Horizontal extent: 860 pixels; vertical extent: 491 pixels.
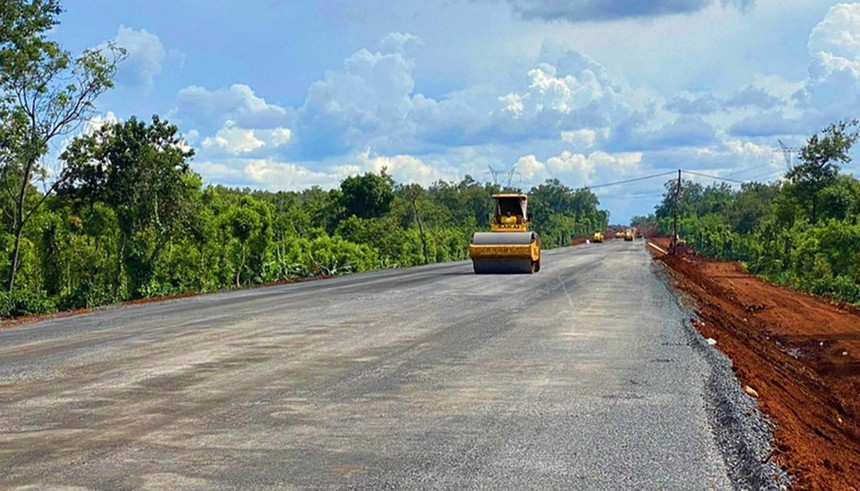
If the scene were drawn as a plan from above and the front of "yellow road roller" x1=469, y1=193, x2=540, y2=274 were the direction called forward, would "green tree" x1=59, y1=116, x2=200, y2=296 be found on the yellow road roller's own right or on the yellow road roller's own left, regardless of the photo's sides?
on the yellow road roller's own right

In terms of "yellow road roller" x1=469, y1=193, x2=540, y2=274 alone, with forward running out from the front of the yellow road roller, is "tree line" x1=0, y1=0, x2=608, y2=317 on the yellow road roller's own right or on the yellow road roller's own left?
on the yellow road roller's own right

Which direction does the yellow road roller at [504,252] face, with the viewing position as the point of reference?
facing the viewer
